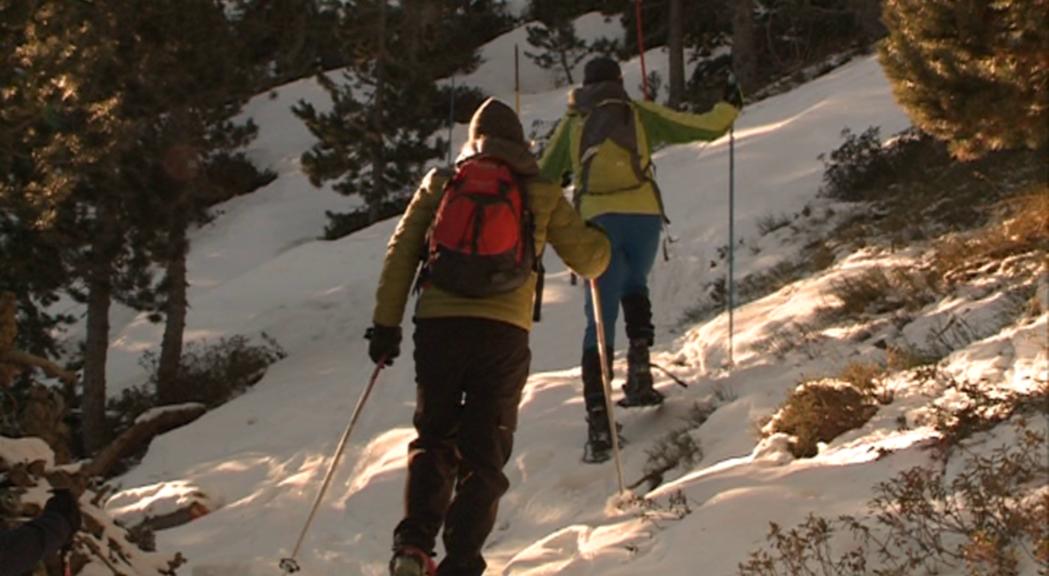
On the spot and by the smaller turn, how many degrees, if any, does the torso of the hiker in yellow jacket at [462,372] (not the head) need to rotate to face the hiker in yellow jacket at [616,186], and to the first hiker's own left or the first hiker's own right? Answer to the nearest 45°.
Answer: approximately 45° to the first hiker's own right

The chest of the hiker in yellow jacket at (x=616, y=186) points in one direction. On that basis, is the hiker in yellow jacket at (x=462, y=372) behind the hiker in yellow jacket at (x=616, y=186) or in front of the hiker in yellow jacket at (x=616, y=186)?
behind

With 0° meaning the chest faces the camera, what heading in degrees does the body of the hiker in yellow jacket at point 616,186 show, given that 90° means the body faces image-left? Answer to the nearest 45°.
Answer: approximately 180°

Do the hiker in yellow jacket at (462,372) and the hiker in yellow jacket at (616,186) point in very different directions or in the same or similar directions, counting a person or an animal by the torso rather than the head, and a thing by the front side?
same or similar directions

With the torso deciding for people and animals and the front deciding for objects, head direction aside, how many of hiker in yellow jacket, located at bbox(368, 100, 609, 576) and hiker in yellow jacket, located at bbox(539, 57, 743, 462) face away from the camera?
2

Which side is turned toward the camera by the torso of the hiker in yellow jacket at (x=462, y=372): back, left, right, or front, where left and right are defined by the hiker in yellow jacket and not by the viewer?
back

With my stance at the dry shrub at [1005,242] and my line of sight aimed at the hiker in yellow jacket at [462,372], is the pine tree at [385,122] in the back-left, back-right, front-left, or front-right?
back-right

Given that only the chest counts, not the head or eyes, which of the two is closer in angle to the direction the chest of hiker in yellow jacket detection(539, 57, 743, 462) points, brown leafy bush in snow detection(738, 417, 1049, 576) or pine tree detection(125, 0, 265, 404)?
the pine tree

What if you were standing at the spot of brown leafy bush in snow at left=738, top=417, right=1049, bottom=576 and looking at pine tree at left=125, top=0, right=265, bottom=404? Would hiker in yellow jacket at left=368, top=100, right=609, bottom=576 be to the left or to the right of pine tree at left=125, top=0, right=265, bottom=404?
left

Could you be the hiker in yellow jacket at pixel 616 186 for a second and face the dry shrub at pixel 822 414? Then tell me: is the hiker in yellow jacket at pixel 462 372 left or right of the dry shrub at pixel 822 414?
right

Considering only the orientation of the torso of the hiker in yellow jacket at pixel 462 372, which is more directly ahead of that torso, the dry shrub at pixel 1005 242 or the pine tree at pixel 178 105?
the pine tree

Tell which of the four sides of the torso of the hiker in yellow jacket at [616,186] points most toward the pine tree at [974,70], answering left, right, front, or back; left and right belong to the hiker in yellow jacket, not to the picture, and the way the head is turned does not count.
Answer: right

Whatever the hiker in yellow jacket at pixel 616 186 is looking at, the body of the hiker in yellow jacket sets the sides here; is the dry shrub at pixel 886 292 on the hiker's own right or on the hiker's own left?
on the hiker's own right

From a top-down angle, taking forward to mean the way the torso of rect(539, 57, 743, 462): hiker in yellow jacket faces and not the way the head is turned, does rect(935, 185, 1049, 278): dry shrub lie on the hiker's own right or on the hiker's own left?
on the hiker's own right

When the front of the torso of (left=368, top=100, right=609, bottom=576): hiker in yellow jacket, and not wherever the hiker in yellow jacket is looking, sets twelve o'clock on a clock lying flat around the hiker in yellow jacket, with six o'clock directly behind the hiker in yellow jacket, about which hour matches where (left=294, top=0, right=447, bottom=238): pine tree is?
The pine tree is roughly at 12 o'clock from the hiker in yellow jacket.
